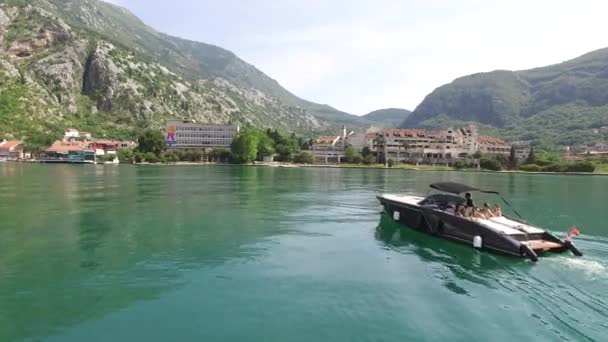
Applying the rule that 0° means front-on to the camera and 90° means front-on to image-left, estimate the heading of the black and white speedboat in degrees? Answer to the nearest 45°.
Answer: approximately 135°
